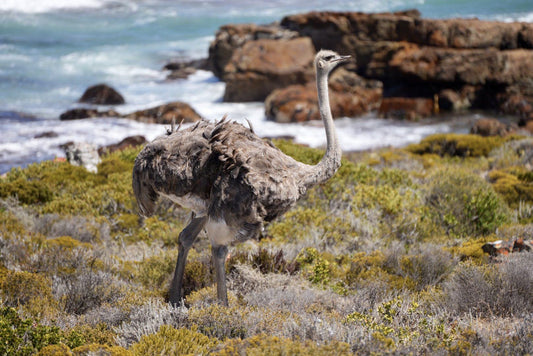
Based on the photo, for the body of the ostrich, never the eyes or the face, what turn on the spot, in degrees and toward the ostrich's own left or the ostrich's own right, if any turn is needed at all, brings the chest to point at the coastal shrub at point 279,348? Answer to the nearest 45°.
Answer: approximately 90° to the ostrich's own right

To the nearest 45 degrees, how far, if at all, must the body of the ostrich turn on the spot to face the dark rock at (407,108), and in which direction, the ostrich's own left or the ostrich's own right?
approximately 90° to the ostrich's own left

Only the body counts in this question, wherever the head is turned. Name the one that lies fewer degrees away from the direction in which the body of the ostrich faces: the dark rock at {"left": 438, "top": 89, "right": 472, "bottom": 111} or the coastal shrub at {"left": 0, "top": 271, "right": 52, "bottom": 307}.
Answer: the dark rock

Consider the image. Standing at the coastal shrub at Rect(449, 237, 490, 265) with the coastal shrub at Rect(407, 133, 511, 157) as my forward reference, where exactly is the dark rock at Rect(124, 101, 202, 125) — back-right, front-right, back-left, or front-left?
front-left

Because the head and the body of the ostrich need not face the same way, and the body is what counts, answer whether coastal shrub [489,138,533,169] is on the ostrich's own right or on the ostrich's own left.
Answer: on the ostrich's own left

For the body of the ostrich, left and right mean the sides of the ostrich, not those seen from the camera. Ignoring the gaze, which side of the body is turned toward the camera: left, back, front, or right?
right

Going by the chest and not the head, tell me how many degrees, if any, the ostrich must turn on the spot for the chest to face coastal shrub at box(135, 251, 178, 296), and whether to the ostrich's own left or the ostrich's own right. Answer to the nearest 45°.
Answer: approximately 135° to the ostrich's own left

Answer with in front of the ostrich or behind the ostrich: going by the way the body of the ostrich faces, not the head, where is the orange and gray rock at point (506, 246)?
in front

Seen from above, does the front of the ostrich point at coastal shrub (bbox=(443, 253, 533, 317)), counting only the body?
yes

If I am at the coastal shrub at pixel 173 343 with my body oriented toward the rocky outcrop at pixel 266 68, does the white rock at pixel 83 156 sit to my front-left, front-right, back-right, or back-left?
front-left

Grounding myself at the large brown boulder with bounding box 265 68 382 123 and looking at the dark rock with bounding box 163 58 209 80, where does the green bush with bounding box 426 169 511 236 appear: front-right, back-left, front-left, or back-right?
back-left

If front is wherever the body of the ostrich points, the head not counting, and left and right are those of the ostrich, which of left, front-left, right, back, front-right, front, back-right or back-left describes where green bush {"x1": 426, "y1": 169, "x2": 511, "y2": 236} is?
front-left

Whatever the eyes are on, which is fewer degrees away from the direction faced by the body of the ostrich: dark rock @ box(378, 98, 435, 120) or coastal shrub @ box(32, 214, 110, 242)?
the dark rock
